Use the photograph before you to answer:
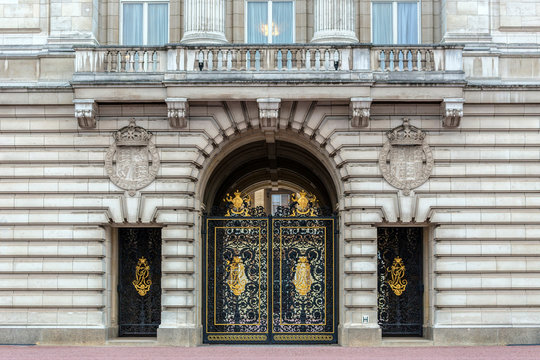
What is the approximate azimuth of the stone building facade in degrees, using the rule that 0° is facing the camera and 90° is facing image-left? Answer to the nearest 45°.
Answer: approximately 0°

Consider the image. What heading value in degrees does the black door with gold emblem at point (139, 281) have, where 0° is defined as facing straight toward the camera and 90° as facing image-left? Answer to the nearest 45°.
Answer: approximately 0°

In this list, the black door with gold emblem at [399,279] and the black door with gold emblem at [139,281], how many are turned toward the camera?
2

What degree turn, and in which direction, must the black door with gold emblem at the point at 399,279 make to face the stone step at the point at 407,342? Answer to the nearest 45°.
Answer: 0° — it already faces it

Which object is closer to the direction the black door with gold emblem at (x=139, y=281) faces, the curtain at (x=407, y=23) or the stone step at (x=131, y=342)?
the stone step

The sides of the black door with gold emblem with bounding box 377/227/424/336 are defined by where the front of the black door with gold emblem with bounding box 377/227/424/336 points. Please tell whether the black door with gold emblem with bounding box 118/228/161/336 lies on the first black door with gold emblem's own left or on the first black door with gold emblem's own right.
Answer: on the first black door with gold emblem's own right

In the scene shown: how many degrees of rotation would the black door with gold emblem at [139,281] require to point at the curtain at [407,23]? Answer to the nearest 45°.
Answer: approximately 90° to its left
